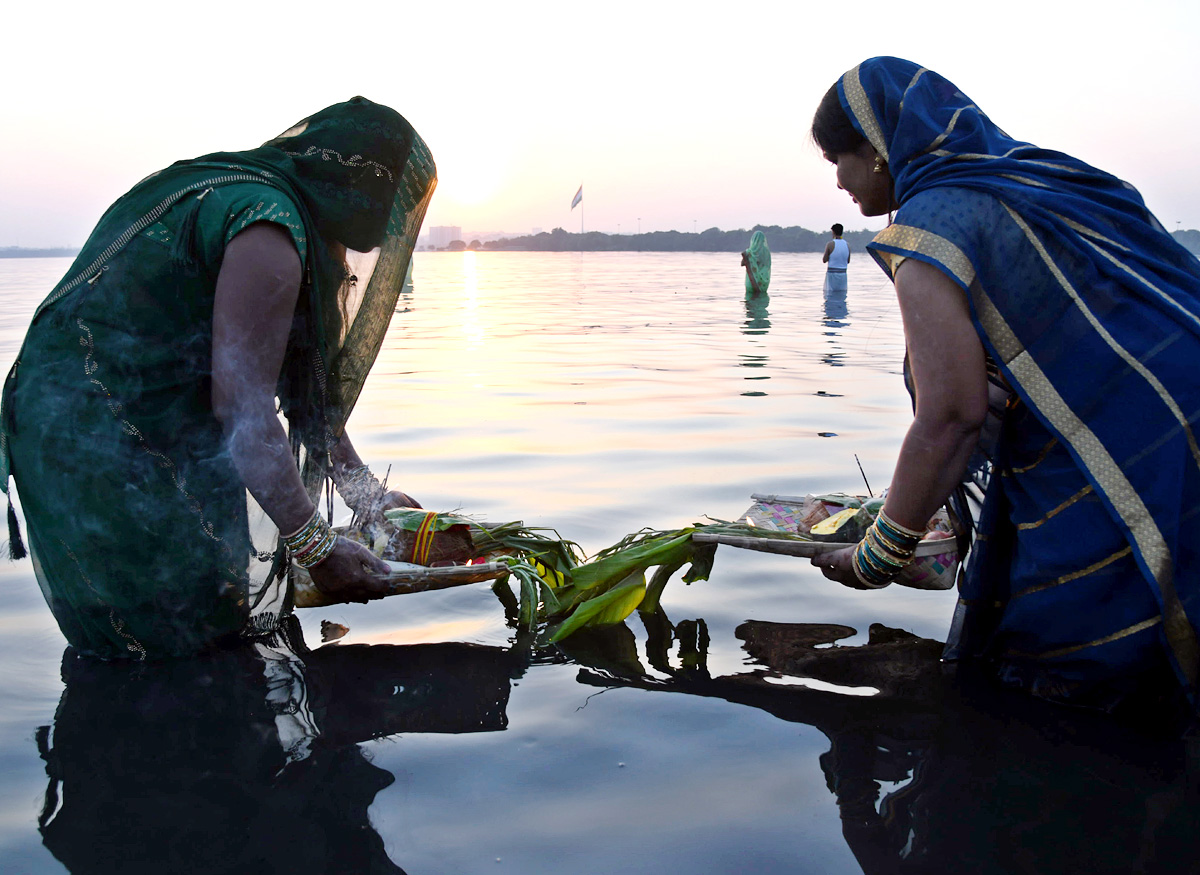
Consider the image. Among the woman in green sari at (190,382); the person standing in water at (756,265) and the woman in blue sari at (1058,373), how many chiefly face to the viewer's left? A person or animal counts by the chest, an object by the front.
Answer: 1

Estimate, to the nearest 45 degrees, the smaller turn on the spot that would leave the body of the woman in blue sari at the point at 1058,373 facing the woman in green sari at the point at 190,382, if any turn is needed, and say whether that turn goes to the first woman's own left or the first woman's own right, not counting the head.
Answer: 0° — they already face them

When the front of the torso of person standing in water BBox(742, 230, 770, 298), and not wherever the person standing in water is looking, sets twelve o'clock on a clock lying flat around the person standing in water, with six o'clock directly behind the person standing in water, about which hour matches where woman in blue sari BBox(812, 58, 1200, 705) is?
The woman in blue sari is roughly at 6 o'clock from the person standing in water.

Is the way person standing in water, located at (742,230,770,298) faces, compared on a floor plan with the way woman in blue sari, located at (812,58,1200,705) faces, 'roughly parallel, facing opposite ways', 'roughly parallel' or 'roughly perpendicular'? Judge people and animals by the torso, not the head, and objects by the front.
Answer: roughly perpendicular

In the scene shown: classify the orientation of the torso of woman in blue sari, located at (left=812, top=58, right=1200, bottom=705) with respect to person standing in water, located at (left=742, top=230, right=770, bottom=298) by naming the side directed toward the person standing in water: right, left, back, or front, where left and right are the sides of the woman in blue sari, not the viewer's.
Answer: right

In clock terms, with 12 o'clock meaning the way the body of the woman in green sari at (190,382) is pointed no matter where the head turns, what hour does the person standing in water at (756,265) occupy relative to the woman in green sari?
The person standing in water is roughly at 10 o'clock from the woman in green sari.

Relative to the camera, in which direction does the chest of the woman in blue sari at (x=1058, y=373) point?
to the viewer's left

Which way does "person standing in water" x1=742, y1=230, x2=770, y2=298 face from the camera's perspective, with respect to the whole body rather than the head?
away from the camera

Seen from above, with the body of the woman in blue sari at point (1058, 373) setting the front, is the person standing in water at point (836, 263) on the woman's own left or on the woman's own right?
on the woman's own right

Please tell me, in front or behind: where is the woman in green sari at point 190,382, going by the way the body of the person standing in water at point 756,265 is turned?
behind

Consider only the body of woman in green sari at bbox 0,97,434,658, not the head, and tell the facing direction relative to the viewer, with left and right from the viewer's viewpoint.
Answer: facing to the right of the viewer

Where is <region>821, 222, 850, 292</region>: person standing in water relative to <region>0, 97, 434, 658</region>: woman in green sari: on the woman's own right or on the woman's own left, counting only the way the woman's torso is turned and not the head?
on the woman's own left

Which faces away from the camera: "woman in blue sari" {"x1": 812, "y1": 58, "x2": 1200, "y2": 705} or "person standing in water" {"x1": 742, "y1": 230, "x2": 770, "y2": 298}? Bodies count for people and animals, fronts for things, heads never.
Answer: the person standing in water

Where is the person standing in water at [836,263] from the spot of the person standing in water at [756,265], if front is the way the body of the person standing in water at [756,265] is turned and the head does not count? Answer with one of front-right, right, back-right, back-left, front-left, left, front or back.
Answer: back-right

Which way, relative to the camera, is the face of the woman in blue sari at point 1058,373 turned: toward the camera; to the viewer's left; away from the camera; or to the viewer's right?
to the viewer's left
